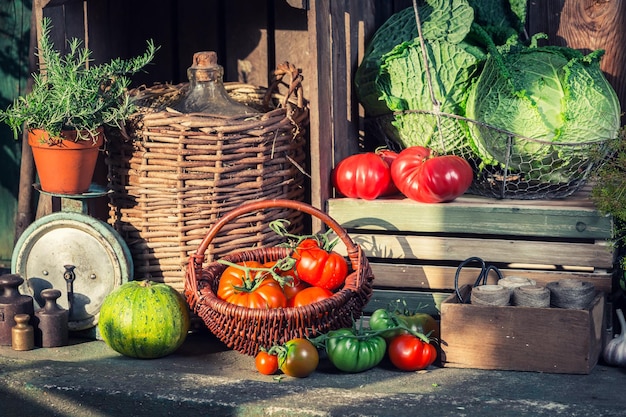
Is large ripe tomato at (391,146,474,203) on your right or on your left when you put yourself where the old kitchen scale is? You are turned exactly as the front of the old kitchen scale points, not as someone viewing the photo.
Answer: on your left

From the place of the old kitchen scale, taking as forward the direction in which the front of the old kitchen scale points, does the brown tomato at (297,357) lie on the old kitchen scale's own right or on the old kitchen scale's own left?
on the old kitchen scale's own left

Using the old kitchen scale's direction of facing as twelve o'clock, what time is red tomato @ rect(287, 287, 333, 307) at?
The red tomato is roughly at 10 o'clock from the old kitchen scale.

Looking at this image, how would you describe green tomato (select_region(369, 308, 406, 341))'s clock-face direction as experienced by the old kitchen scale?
The green tomato is roughly at 10 o'clock from the old kitchen scale.

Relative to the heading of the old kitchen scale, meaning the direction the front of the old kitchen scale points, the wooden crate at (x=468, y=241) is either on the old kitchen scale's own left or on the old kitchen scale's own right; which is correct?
on the old kitchen scale's own left

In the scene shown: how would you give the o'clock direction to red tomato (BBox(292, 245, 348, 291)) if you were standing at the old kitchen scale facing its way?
The red tomato is roughly at 10 o'clock from the old kitchen scale.

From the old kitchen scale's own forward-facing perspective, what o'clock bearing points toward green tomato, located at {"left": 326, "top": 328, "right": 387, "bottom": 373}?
The green tomato is roughly at 10 o'clock from the old kitchen scale.

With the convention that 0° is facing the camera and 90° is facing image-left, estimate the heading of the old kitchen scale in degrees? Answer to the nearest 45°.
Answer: approximately 0°

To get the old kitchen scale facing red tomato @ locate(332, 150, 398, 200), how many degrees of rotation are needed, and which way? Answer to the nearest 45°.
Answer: approximately 90° to its left

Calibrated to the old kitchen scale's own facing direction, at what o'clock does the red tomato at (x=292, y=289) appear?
The red tomato is roughly at 10 o'clock from the old kitchen scale.

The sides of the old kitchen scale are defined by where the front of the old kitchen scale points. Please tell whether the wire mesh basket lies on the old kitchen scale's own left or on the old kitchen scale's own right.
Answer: on the old kitchen scale's own left
